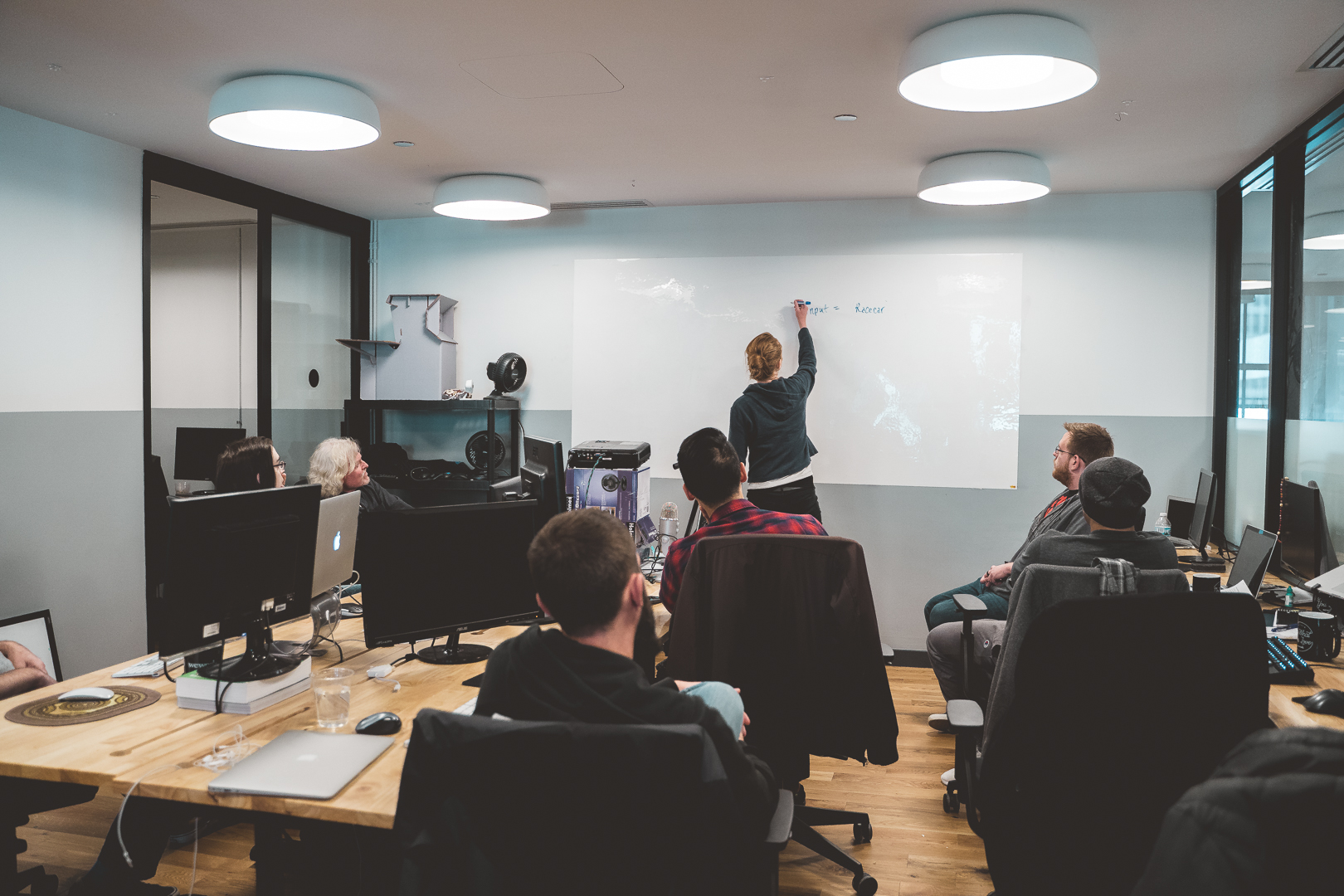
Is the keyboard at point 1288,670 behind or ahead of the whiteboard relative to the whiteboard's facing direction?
ahead

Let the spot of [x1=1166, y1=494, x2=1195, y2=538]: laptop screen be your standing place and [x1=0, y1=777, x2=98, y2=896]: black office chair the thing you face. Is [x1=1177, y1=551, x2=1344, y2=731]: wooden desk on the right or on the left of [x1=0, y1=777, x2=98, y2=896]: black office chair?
left

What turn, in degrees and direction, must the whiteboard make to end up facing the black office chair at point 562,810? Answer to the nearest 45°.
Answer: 0° — it already faces it

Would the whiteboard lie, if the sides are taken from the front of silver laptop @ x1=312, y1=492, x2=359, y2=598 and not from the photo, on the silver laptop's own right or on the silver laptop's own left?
on the silver laptop's own right

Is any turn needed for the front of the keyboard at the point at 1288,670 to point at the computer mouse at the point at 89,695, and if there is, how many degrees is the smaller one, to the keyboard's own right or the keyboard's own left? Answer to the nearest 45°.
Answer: approximately 45° to the keyboard's own left

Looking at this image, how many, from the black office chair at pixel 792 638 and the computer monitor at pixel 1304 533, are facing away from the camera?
1

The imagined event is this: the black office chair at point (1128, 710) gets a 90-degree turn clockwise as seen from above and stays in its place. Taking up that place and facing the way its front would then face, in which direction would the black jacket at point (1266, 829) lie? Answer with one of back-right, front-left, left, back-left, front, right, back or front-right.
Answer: back-right

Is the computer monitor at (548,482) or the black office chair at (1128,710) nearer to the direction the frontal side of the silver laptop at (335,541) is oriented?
the computer monitor

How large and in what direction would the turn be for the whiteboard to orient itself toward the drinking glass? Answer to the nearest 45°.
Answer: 0° — it already faces it

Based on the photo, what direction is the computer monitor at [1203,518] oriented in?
to the viewer's left

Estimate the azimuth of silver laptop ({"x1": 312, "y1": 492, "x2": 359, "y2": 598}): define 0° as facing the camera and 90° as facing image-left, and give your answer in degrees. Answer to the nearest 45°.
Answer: approximately 135°

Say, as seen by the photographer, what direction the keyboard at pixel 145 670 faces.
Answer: facing to the left of the viewer

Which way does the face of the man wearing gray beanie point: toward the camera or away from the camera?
away from the camera

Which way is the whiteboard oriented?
toward the camera

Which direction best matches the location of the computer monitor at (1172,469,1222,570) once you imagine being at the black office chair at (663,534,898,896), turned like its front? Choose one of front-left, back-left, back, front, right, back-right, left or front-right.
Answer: front-right

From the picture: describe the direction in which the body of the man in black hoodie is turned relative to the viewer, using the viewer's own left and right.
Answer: facing away from the viewer and to the right of the viewer

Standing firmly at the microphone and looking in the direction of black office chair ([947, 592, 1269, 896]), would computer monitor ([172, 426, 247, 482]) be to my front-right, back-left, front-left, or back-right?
back-right

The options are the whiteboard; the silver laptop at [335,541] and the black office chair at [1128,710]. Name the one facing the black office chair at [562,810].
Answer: the whiteboard
